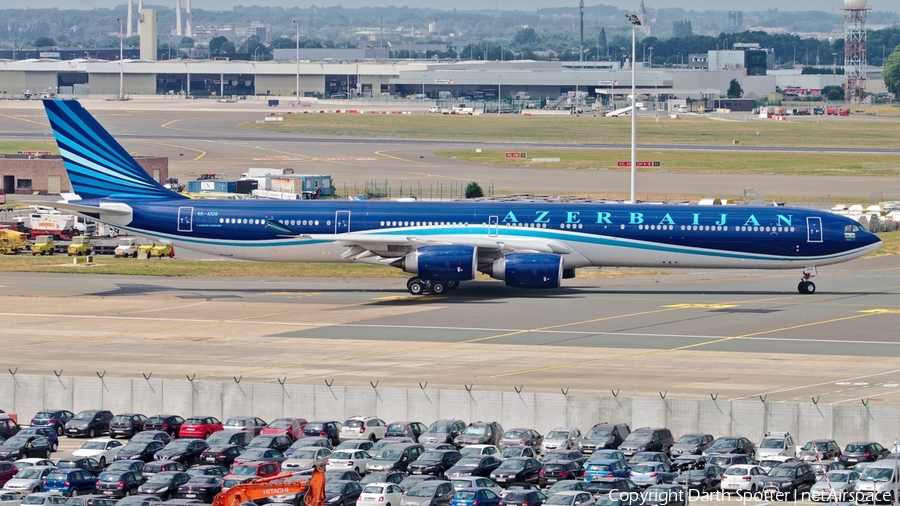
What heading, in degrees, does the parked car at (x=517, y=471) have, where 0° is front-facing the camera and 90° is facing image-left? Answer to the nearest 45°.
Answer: approximately 45°

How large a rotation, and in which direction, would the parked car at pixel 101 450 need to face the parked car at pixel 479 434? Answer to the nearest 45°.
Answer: approximately 135° to its left

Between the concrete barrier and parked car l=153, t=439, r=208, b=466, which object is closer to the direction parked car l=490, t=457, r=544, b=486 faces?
the parked car

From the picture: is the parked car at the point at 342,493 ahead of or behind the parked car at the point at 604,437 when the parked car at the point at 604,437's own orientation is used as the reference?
ahead

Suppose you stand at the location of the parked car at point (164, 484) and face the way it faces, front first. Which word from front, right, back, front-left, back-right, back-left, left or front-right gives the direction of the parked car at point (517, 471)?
back-left

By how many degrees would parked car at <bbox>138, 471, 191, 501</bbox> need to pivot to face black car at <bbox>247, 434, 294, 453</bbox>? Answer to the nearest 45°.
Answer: approximately 180°

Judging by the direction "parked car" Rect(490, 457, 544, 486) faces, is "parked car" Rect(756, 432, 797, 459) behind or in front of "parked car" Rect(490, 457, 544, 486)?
behind

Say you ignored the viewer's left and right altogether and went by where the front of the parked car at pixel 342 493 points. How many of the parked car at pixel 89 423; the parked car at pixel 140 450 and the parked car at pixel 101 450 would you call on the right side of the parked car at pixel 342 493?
3

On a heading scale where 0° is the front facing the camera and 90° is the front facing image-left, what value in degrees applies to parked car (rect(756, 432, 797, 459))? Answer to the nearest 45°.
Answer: approximately 45°
